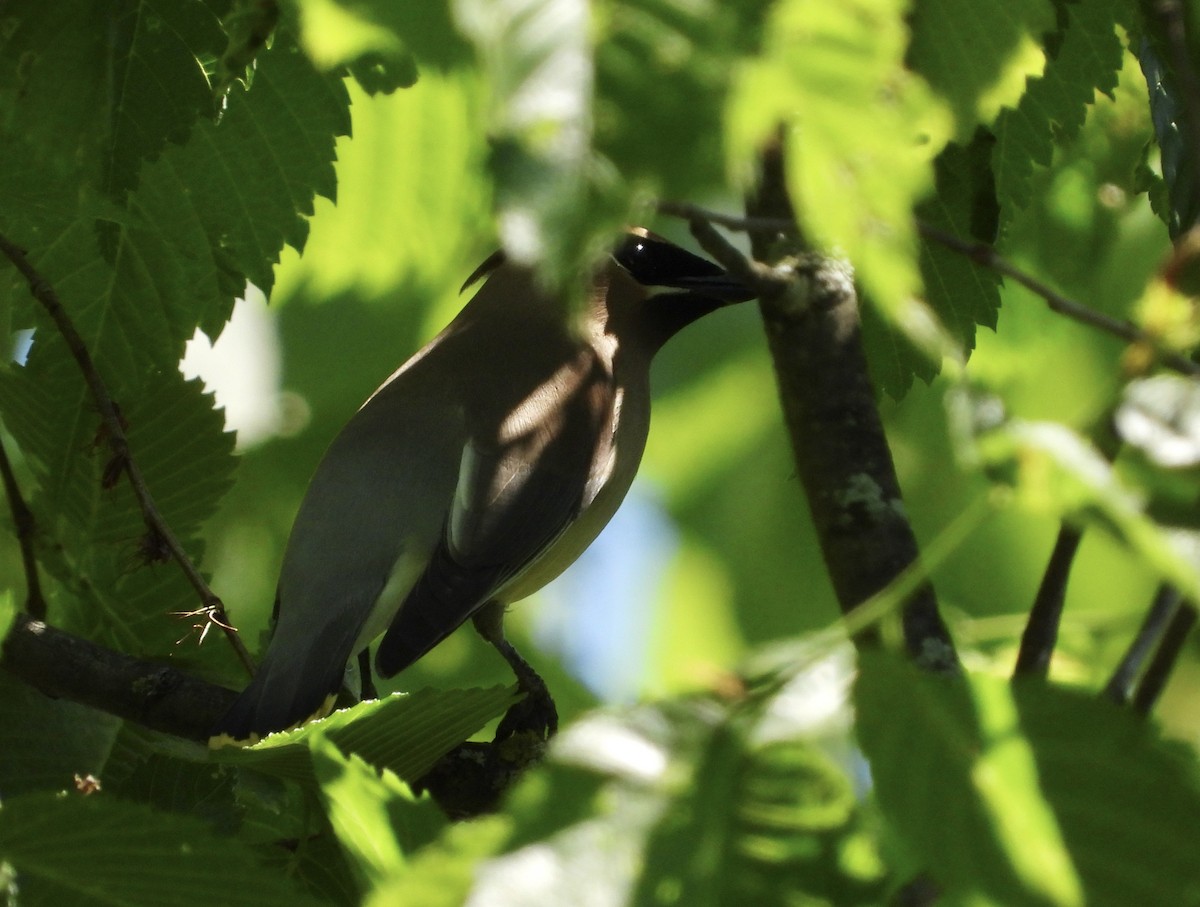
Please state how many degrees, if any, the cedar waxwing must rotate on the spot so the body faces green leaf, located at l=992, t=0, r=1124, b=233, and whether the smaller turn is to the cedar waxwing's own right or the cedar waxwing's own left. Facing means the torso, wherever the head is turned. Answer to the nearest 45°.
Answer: approximately 45° to the cedar waxwing's own right

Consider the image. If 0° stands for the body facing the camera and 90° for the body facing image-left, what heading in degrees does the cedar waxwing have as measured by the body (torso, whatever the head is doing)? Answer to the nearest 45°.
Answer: approximately 270°
